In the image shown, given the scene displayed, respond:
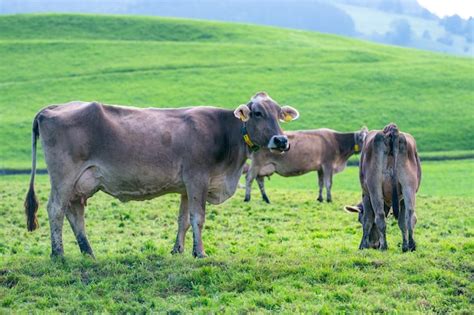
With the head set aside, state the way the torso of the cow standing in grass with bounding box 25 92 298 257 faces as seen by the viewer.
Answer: to the viewer's right

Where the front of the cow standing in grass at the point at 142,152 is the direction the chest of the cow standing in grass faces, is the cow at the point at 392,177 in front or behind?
in front

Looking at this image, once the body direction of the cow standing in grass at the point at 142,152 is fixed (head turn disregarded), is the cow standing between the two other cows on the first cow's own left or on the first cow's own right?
on the first cow's own left

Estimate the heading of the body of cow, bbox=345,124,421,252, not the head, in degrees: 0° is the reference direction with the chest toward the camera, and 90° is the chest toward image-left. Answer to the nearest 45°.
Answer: approximately 180°

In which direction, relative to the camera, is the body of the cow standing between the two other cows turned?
to the viewer's right

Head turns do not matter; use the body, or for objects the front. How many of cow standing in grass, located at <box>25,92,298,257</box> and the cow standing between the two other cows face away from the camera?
0

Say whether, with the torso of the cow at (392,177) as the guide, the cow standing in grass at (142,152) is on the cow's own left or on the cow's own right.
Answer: on the cow's own left
